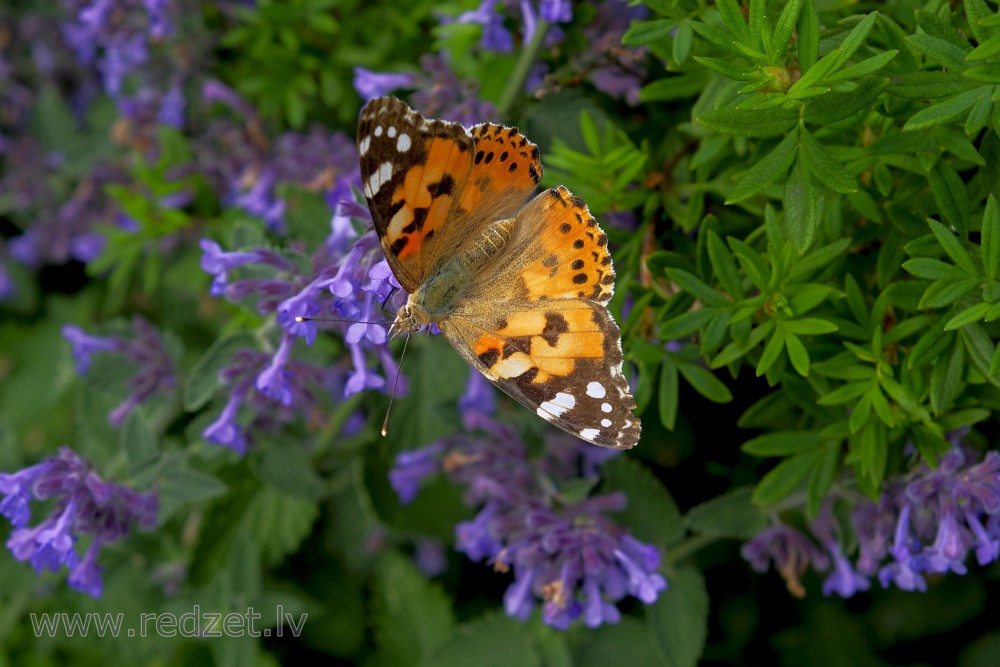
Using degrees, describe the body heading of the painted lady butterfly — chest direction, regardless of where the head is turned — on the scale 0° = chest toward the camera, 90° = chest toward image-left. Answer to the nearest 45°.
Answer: approximately 45°

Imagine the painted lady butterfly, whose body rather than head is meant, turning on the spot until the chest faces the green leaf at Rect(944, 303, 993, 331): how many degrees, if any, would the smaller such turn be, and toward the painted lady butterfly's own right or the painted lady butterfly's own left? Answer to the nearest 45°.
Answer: approximately 90° to the painted lady butterfly's own left

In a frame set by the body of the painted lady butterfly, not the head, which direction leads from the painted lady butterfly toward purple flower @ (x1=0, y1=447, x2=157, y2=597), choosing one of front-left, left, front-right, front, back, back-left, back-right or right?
front-right

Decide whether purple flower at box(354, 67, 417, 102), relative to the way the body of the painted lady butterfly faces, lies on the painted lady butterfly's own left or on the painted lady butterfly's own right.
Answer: on the painted lady butterfly's own right
